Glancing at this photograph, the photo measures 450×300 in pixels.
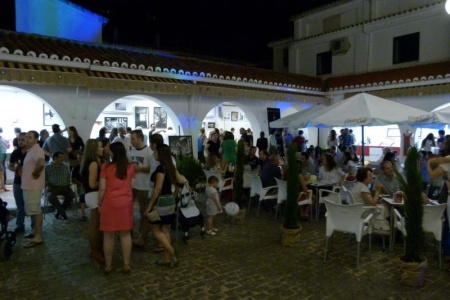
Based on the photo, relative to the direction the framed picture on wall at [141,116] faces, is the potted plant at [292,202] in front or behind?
in front

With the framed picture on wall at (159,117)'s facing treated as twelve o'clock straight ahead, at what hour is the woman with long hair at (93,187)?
The woman with long hair is roughly at 12 o'clock from the framed picture on wall.

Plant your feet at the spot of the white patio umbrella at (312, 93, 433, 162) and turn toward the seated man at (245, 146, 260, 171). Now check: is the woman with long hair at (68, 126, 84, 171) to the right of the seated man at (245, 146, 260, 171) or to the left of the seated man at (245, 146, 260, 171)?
left

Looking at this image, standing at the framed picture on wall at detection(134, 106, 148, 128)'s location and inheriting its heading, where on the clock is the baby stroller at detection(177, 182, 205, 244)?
The baby stroller is roughly at 12 o'clock from the framed picture on wall.

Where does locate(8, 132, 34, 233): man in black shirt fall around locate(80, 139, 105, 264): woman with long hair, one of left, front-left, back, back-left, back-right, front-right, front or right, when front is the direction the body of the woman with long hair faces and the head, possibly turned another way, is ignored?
back-left

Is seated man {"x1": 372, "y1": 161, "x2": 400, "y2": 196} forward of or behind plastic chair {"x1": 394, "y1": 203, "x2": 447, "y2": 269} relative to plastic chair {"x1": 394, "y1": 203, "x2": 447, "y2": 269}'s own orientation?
forward

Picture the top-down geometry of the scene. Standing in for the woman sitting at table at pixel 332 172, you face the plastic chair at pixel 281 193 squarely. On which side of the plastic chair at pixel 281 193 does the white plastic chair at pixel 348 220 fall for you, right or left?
left
